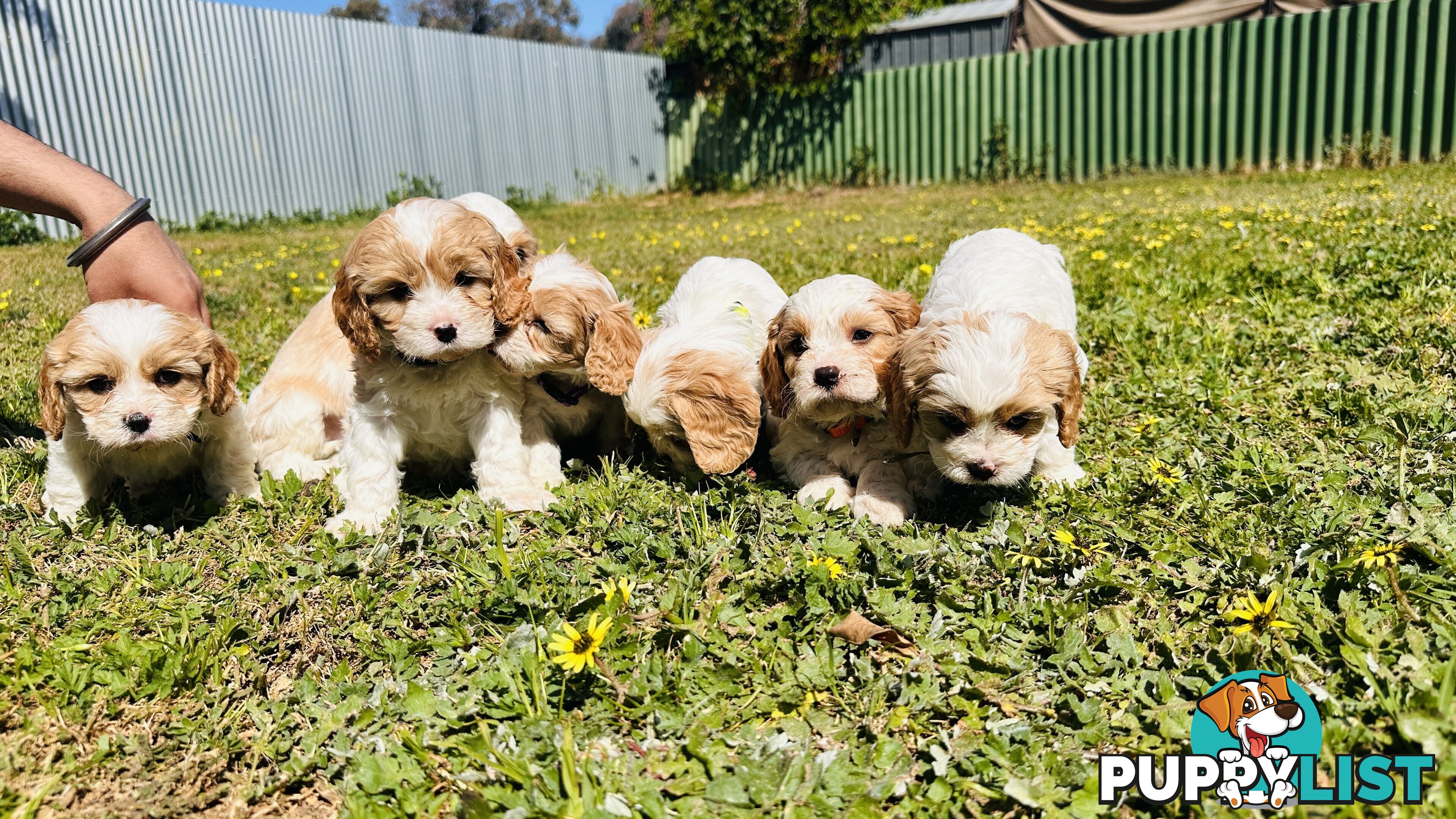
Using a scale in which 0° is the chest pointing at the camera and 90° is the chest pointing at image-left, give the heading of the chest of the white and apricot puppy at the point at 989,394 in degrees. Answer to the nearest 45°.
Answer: approximately 0°

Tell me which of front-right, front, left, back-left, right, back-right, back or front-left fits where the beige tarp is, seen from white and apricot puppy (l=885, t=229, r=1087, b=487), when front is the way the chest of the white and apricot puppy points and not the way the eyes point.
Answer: back

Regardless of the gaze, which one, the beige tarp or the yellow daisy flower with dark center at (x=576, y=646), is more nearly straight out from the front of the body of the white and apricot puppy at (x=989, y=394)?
the yellow daisy flower with dark center
